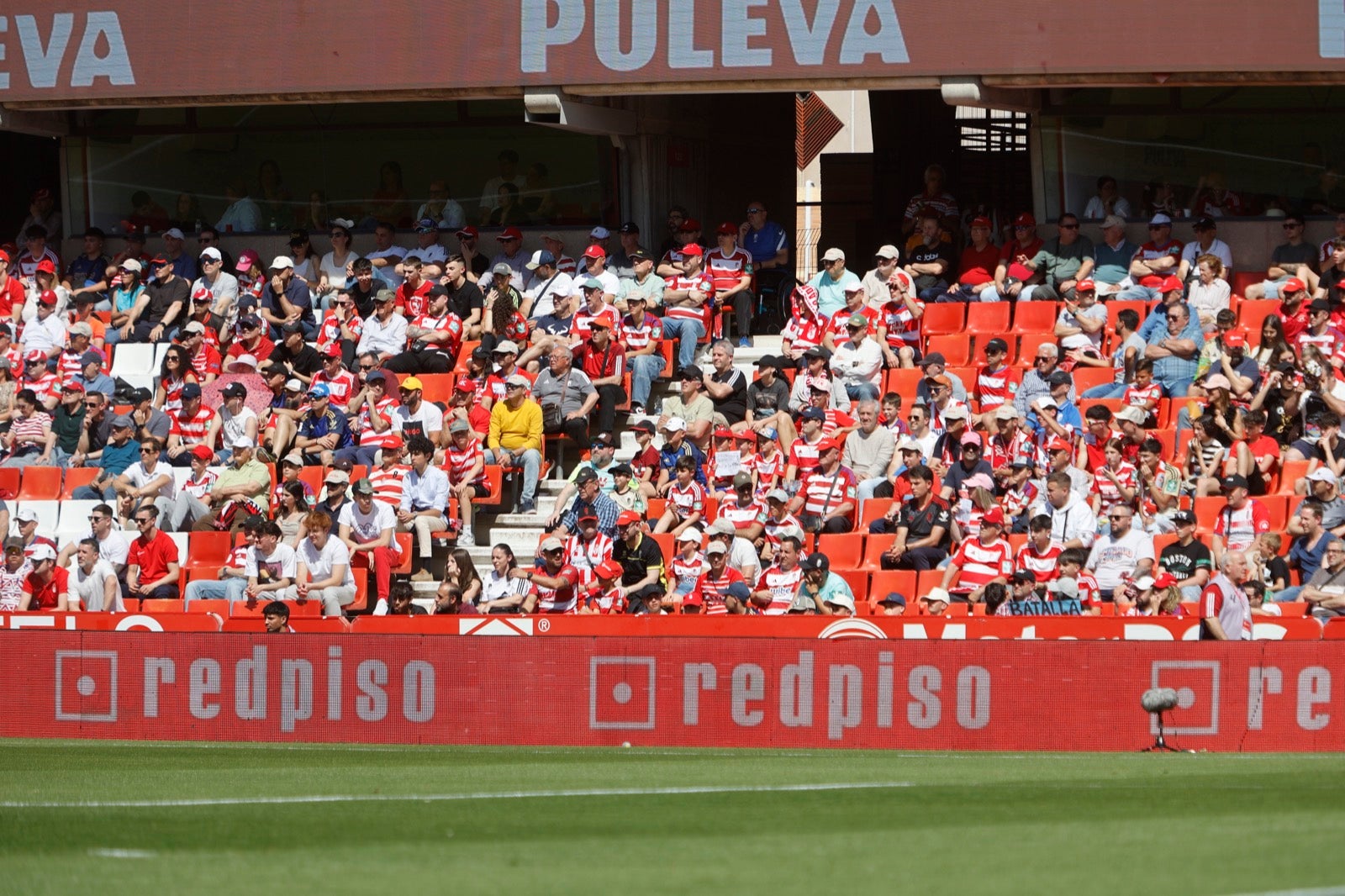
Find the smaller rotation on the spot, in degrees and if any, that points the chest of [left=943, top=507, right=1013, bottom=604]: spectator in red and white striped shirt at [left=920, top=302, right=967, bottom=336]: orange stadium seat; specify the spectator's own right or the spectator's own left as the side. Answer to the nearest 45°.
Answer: approximately 135° to the spectator's own right

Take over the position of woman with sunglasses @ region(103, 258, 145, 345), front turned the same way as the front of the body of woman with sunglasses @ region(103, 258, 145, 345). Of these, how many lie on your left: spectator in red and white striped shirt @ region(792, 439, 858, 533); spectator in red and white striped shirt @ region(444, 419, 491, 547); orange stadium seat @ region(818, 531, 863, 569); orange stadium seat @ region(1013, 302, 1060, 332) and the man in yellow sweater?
5

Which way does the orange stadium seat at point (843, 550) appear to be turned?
toward the camera

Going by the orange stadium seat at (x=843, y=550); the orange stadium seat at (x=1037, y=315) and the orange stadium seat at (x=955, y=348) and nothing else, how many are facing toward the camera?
3

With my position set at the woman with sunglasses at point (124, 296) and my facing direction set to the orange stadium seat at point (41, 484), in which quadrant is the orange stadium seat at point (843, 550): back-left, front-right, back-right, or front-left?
front-left

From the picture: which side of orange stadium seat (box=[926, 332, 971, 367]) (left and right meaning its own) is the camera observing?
front

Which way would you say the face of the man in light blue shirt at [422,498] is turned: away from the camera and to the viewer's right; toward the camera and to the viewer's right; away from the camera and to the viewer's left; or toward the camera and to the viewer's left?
toward the camera and to the viewer's left

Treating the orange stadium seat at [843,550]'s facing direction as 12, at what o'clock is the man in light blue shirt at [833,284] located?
The man in light blue shirt is roughly at 6 o'clock from the orange stadium seat.

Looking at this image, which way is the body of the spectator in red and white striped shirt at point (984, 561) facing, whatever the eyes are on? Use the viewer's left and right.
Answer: facing the viewer and to the left of the viewer

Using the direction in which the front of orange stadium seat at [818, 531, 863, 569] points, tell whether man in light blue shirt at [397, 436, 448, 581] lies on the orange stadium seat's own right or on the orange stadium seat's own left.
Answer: on the orange stadium seat's own right

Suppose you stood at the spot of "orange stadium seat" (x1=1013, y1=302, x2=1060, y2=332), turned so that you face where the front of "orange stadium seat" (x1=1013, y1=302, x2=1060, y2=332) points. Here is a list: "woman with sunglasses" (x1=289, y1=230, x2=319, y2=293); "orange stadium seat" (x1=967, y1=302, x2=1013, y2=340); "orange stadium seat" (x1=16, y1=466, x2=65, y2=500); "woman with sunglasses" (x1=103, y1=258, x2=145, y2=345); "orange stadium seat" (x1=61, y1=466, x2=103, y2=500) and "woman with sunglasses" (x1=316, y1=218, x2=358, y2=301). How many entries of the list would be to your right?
6

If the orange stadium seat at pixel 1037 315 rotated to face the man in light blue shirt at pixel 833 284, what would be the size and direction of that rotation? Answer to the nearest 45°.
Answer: approximately 90° to its right

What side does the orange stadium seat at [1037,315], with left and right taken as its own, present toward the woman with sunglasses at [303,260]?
right
